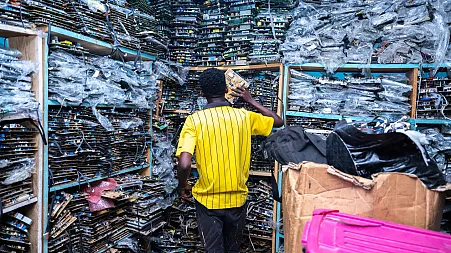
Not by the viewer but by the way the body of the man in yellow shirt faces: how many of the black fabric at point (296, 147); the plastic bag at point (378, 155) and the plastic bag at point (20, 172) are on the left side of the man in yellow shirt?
1

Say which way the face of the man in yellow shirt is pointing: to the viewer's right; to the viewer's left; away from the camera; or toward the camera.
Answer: away from the camera

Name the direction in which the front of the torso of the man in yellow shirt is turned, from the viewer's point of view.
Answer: away from the camera

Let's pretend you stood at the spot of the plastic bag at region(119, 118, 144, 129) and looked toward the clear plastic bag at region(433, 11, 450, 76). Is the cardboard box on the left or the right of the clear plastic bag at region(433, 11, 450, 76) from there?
right

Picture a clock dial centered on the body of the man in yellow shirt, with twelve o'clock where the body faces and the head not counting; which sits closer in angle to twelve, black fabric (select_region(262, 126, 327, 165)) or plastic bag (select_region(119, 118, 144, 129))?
the plastic bag

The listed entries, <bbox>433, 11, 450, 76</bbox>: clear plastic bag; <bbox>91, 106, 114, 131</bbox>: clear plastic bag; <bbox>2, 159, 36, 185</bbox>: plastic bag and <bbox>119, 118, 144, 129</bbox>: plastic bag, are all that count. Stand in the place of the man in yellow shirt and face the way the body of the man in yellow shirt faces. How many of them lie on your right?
1

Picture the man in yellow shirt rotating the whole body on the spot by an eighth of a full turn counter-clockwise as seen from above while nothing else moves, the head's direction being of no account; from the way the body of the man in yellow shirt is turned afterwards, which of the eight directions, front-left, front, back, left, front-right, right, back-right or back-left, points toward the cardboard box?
back

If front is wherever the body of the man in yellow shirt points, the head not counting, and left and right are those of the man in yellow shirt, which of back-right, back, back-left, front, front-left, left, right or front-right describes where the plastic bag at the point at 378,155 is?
back-right

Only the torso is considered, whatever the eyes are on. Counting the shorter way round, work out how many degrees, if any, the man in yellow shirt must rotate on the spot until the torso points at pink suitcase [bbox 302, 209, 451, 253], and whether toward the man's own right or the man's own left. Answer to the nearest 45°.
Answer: approximately 135° to the man's own right

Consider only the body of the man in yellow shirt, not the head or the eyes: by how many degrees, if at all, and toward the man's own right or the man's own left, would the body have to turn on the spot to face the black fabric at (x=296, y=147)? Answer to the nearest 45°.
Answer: approximately 135° to the man's own right

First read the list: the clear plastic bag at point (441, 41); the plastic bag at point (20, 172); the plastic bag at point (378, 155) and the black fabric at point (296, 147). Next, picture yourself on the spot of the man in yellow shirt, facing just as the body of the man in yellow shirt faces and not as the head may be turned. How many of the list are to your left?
1
